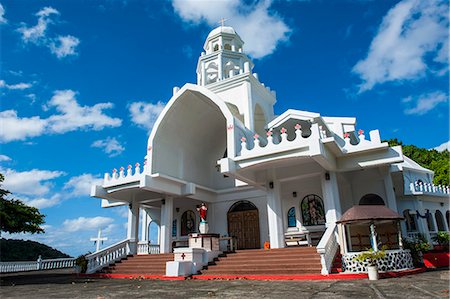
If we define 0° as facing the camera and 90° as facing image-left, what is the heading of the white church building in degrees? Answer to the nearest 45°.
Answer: approximately 45°

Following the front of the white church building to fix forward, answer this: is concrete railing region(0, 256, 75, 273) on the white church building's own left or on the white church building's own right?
on the white church building's own right

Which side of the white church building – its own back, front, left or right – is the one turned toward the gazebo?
left

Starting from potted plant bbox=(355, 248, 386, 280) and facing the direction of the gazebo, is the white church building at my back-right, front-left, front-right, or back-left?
front-left

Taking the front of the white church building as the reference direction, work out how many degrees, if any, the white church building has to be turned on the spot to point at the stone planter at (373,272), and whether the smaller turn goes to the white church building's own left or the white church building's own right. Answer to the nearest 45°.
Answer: approximately 90° to the white church building's own left

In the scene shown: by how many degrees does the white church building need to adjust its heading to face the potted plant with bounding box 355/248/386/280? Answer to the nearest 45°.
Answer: approximately 90° to its left

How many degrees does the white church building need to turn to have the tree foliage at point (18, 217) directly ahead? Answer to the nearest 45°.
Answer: approximately 45° to its right
